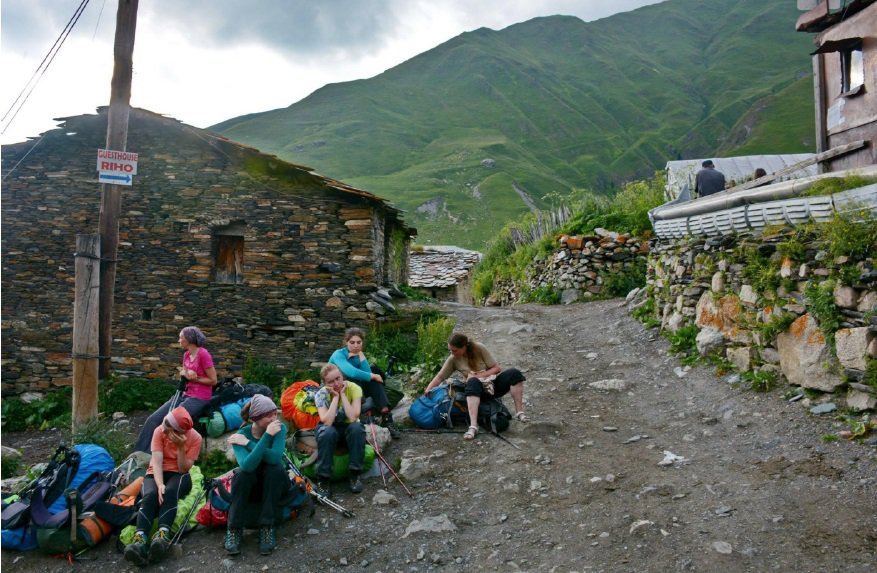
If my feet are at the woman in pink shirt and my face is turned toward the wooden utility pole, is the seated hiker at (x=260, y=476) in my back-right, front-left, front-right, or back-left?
back-left

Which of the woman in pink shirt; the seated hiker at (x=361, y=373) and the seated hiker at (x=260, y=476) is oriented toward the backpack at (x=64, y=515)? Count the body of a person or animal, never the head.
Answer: the woman in pink shirt

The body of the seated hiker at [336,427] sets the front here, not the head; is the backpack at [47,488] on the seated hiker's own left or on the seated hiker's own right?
on the seated hiker's own right

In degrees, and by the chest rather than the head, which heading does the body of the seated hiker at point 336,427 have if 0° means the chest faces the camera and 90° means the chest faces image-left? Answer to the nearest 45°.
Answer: approximately 0°

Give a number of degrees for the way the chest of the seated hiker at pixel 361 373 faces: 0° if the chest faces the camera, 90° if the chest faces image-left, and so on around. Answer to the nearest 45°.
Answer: approximately 315°

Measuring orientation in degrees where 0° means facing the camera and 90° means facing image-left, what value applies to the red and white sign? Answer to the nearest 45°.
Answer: approximately 0°

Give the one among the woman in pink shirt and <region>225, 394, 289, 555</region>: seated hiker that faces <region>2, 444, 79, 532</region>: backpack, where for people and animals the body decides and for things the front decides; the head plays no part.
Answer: the woman in pink shirt

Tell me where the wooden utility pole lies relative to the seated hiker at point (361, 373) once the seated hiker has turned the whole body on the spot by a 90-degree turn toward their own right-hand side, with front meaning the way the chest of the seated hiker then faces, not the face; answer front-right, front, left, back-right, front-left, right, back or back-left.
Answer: front-right

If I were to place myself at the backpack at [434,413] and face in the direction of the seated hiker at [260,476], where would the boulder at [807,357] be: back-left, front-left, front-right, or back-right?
back-left
